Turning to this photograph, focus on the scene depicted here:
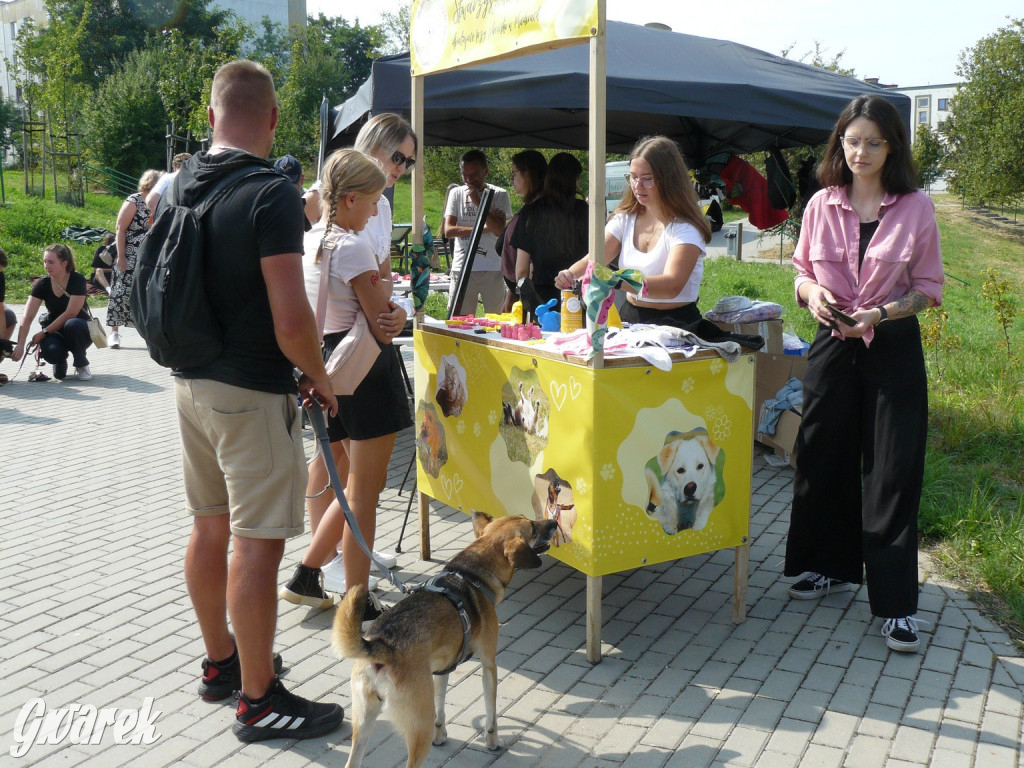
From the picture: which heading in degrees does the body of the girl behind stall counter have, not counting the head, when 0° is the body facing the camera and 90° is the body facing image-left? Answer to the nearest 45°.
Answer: approximately 45°

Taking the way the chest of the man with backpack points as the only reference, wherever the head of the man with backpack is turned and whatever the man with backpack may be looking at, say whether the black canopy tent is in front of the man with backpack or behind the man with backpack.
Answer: in front

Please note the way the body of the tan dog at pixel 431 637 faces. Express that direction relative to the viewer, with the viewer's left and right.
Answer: facing away from the viewer and to the right of the viewer

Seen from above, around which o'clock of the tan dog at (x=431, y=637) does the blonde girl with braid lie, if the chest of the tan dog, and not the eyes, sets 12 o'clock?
The blonde girl with braid is roughly at 10 o'clock from the tan dog.

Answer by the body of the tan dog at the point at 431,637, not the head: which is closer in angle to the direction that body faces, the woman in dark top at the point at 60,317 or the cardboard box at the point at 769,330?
the cardboard box

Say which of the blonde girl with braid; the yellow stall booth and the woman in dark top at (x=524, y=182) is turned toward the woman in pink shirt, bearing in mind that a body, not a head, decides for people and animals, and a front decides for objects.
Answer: the blonde girl with braid

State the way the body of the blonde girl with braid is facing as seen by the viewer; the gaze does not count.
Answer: to the viewer's right

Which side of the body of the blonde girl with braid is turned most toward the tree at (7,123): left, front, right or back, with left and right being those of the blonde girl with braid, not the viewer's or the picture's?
left
